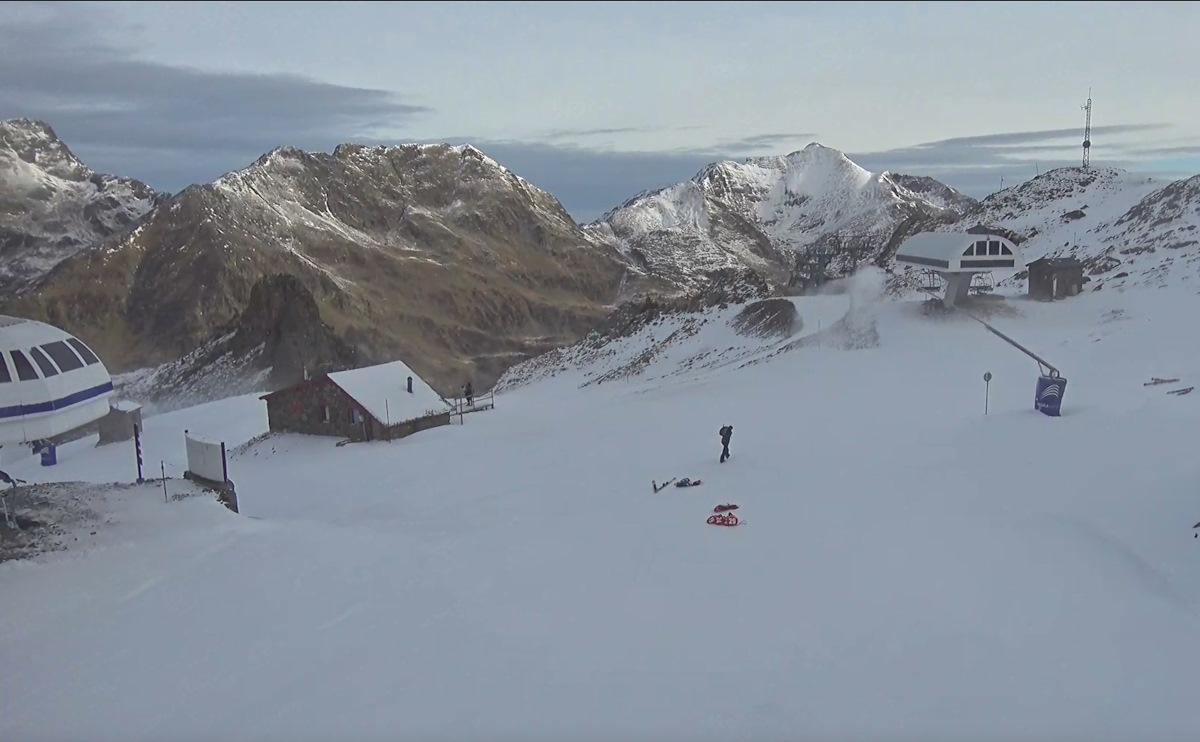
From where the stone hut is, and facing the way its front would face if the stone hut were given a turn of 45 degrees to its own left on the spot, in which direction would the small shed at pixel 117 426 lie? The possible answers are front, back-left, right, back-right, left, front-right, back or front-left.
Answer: back-right

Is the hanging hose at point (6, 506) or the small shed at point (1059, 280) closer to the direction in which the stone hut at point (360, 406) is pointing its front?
the hanging hose

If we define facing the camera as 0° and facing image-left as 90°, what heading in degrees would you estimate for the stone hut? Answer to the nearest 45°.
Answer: approximately 45°

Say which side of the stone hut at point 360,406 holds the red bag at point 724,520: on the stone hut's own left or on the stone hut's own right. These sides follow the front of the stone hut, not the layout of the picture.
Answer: on the stone hut's own left

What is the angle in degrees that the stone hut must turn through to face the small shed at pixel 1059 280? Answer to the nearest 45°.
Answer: approximately 135° to its left
